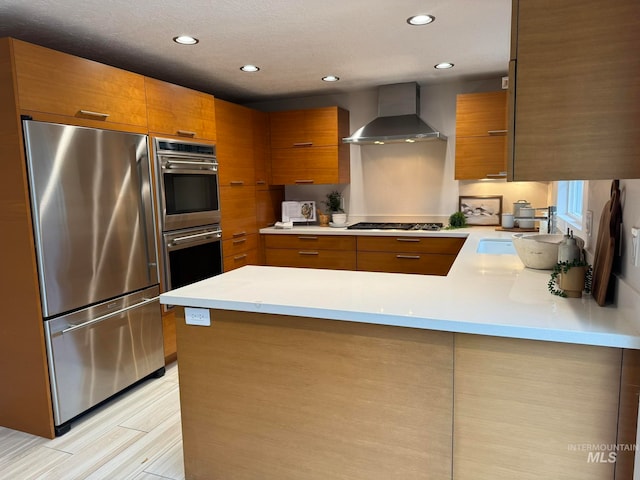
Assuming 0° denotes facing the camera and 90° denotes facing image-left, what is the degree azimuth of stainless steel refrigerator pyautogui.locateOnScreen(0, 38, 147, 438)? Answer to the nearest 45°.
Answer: approximately 315°

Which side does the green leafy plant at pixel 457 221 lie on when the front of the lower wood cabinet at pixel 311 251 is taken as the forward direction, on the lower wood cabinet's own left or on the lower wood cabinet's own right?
on the lower wood cabinet's own left

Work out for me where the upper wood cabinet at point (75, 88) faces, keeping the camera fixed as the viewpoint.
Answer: facing the viewer and to the right of the viewer

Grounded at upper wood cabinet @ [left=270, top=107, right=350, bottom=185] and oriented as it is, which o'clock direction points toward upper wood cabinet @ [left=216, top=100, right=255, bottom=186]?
upper wood cabinet @ [left=216, top=100, right=255, bottom=186] is roughly at 2 o'clock from upper wood cabinet @ [left=270, top=107, right=350, bottom=185].

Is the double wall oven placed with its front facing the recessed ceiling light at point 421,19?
yes

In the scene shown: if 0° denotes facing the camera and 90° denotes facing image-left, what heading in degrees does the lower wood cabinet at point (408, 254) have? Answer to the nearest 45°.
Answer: approximately 0°

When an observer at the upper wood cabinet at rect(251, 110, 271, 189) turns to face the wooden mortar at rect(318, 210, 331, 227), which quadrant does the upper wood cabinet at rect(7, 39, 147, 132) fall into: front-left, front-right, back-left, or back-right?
back-right

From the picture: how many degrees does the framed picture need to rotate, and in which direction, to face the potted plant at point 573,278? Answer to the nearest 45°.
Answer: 0° — it already faces it

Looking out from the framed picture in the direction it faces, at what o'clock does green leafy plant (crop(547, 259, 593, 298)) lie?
The green leafy plant is roughly at 12 o'clock from the framed picture.

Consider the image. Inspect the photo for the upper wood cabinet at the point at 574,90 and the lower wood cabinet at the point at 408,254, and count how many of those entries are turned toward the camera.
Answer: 1
